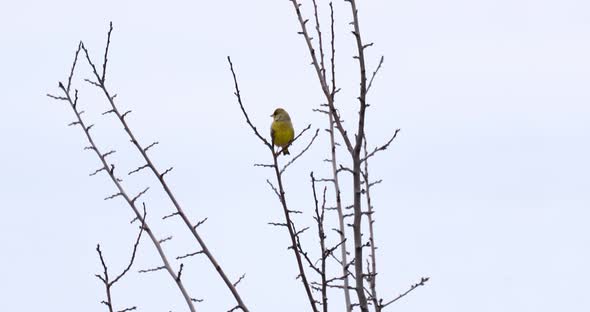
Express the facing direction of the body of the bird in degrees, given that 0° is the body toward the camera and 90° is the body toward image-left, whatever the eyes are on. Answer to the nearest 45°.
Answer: approximately 45°
